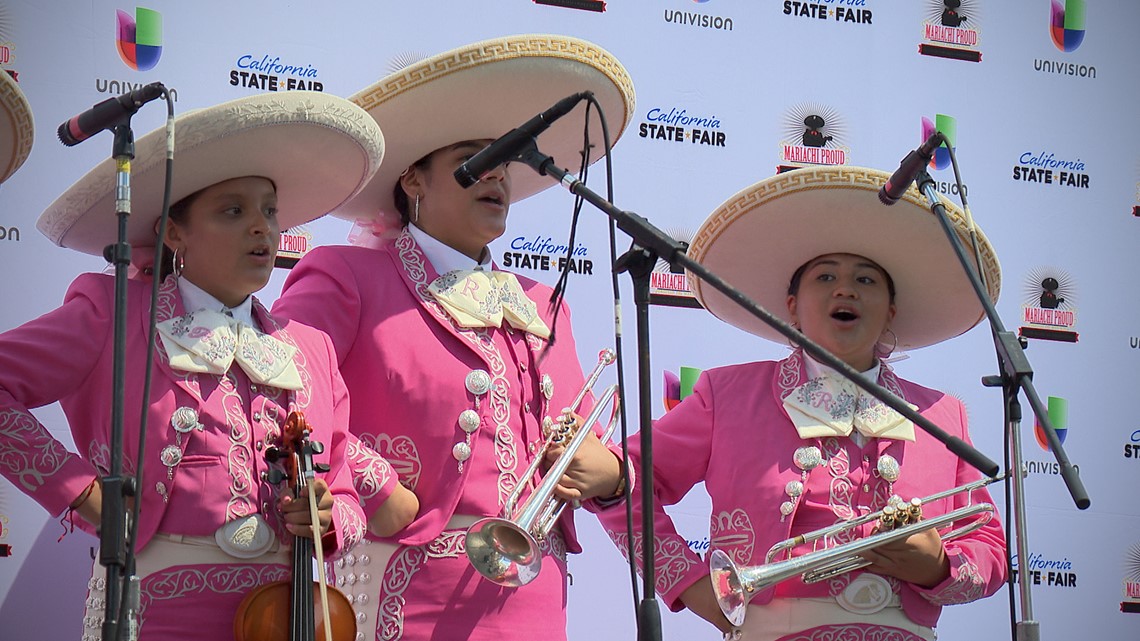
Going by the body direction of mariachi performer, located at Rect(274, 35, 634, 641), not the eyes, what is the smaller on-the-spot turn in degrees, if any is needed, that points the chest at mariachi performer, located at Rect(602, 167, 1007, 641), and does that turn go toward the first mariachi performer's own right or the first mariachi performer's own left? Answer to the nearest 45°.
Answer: approximately 45° to the first mariachi performer's own left

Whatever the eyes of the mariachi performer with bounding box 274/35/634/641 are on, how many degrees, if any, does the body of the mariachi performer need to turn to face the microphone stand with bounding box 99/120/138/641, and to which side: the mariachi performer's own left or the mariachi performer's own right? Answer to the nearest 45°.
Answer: approximately 90° to the mariachi performer's own right

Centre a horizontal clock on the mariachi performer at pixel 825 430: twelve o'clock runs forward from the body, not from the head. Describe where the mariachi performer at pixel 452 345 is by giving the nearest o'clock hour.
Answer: the mariachi performer at pixel 452 345 is roughly at 2 o'clock from the mariachi performer at pixel 825 430.

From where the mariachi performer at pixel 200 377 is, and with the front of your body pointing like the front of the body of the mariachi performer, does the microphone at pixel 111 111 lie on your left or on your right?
on your right

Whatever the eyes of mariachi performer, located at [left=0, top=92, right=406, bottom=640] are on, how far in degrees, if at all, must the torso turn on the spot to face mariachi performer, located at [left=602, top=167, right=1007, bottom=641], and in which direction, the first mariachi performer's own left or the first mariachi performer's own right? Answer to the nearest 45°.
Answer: approximately 45° to the first mariachi performer's own left

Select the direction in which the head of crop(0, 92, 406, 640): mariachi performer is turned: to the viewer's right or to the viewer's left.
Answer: to the viewer's right
